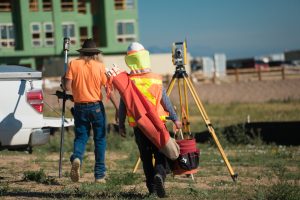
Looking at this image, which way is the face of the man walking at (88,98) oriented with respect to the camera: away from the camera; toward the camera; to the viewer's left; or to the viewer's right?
away from the camera

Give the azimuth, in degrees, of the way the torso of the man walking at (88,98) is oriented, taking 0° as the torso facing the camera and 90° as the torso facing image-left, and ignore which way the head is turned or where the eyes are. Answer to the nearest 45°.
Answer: approximately 180°

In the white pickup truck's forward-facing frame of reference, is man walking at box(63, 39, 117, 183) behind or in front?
behind

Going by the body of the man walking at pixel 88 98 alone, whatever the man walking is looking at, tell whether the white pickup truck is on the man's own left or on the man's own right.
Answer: on the man's own left
